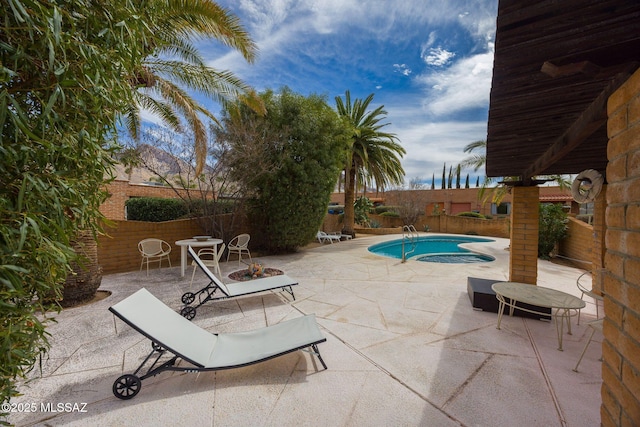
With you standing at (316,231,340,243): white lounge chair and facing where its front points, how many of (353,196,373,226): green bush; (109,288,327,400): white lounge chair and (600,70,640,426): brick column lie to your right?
2

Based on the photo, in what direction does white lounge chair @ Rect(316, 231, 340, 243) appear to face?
to the viewer's right

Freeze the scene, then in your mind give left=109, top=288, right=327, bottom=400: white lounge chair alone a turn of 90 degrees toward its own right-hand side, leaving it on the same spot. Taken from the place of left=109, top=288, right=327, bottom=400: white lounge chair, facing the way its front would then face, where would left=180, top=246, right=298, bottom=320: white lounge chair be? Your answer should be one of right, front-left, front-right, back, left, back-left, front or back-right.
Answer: back

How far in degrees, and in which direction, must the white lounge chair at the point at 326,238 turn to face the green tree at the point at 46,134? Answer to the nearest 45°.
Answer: approximately 90° to its right

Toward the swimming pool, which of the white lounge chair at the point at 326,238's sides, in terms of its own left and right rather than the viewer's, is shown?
front

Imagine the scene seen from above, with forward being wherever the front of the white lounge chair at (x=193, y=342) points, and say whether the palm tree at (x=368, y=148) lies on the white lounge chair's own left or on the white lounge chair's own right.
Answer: on the white lounge chair's own left

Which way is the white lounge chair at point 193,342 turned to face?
to the viewer's right

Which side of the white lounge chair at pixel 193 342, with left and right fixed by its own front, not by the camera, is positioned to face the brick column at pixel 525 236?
front

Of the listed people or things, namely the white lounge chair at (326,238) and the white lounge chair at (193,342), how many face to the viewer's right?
2

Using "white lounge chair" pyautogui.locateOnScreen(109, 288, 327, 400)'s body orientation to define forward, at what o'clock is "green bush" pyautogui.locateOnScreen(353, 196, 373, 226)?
The green bush is roughly at 10 o'clock from the white lounge chair.
